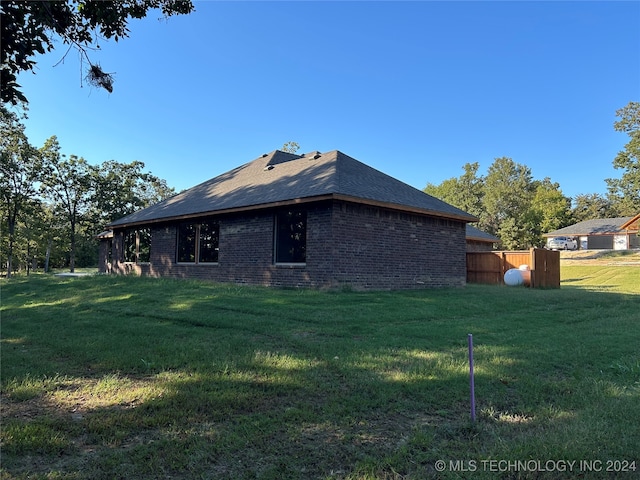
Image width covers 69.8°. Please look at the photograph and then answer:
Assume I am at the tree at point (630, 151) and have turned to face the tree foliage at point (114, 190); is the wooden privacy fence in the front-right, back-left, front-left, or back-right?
front-left

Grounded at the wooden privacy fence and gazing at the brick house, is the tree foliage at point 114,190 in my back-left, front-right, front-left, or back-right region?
front-right

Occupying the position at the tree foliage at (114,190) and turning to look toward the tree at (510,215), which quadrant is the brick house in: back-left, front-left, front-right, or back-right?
front-right
